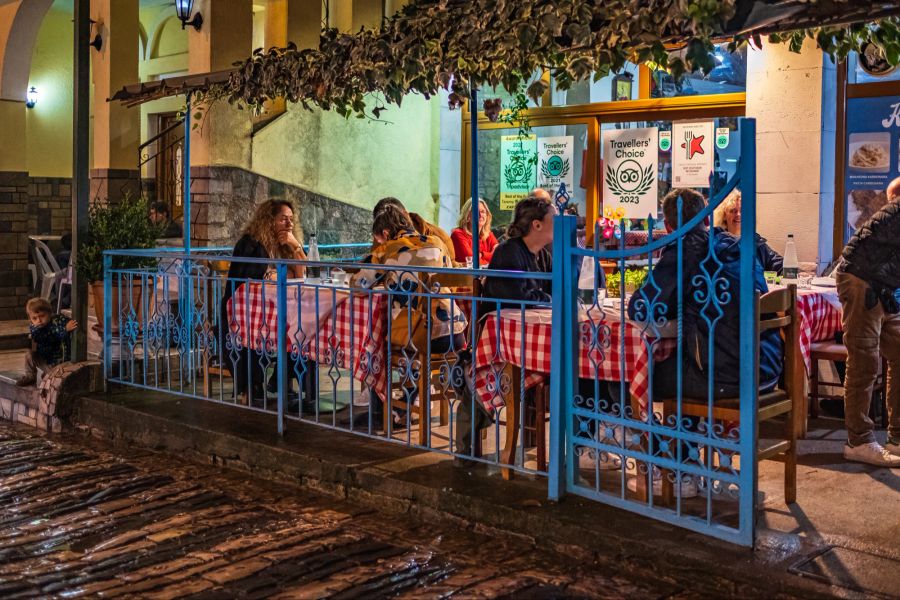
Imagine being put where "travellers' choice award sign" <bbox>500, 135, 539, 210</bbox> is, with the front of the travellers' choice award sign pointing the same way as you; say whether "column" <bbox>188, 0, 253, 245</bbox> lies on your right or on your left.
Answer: on your right

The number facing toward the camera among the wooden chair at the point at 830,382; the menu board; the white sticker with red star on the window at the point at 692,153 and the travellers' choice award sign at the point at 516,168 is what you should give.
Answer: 3

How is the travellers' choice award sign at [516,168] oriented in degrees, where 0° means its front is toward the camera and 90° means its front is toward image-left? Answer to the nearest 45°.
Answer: approximately 0°

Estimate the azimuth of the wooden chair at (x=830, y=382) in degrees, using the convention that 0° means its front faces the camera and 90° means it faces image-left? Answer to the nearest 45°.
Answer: approximately 90°

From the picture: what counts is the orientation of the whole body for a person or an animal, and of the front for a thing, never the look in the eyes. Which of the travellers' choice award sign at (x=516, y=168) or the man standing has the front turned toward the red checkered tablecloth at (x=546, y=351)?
the travellers' choice award sign

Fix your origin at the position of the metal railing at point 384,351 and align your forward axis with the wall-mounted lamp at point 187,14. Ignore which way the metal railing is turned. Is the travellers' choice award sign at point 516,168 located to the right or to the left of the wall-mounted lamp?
right

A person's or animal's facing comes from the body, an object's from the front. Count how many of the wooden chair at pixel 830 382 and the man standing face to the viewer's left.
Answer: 1

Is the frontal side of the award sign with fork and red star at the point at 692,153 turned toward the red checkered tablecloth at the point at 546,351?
yes

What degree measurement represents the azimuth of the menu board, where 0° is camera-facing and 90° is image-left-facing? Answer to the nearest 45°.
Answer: approximately 0°

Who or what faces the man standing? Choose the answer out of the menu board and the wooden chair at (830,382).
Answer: the menu board
